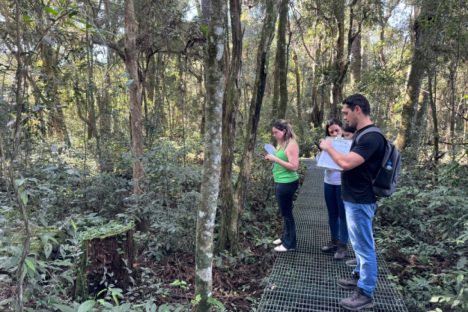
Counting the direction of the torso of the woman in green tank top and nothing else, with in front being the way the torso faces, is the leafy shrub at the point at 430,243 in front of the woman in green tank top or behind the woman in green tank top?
behind

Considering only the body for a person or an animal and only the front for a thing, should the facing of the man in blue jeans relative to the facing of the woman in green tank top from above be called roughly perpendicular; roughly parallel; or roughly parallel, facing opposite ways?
roughly parallel

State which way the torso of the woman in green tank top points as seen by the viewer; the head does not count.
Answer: to the viewer's left

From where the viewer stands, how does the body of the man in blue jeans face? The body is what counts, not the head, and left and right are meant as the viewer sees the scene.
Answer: facing to the left of the viewer

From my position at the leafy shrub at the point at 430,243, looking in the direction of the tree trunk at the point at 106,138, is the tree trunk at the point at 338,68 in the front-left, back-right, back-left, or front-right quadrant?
front-right

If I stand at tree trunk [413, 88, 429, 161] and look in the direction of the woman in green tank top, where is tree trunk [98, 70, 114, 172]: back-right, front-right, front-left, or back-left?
front-right

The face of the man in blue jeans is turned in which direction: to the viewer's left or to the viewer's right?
to the viewer's left

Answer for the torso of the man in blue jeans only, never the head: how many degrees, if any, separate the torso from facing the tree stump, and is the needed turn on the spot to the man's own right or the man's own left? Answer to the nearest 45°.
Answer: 0° — they already face it

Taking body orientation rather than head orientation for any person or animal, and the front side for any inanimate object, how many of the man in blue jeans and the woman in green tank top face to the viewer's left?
2

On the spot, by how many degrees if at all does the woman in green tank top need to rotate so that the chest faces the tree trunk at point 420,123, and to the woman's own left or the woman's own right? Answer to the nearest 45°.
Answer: approximately 135° to the woman's own right

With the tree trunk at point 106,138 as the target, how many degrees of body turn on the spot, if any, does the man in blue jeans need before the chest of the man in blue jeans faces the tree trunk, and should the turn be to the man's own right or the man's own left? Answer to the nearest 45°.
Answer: approximately 45° to the man's own right

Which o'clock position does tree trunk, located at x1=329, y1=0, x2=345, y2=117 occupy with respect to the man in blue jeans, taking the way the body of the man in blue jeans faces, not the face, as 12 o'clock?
The tree trunk is roughly at 3 o'clock from the man in blue jeans.

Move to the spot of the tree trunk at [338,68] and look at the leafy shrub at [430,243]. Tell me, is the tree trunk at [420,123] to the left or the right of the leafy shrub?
left
